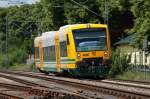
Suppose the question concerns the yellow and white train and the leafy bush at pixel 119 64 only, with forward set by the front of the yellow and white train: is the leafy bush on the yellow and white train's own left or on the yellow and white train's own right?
on the yellow and white train's own left

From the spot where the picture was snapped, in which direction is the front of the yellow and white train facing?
facing the viewer and to the right of the viewer
